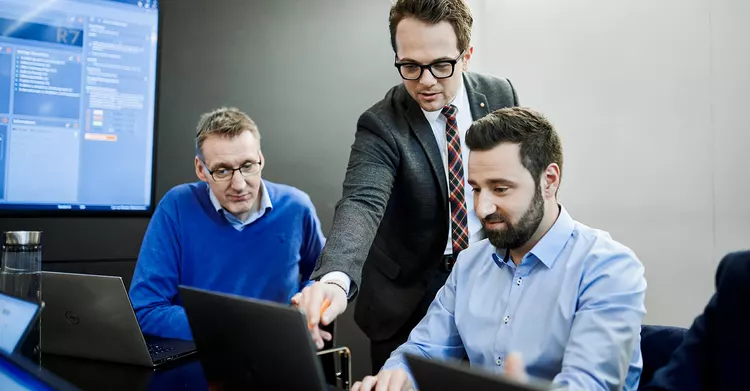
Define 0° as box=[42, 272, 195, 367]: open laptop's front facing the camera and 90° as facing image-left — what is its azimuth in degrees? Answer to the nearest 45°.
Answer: approximately 225°

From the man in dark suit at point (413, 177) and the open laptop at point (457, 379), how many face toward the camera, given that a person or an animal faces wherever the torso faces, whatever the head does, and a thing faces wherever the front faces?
1

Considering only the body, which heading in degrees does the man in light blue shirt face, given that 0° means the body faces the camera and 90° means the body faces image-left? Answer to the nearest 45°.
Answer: approximately 45°

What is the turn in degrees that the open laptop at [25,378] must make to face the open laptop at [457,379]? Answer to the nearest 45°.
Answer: approximately 90° to its left

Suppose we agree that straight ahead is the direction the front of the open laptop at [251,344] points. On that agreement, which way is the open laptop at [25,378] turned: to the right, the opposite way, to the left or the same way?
the opposite way

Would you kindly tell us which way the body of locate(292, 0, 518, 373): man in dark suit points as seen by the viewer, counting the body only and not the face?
toward the camera

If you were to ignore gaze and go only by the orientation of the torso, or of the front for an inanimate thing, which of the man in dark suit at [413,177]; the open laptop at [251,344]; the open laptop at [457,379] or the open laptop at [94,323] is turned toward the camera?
the man in dark suit

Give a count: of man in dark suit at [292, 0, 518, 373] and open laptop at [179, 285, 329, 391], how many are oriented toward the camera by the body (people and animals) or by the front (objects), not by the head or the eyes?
1

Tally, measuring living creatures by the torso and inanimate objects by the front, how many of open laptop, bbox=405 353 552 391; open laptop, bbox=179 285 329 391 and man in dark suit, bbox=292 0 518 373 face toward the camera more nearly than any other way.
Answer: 1

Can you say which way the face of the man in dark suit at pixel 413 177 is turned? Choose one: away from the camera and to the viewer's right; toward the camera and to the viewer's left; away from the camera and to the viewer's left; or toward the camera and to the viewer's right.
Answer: toward the camera and to the viewer's left

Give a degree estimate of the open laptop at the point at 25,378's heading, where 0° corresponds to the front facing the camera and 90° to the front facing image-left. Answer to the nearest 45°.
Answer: approximately 45°
